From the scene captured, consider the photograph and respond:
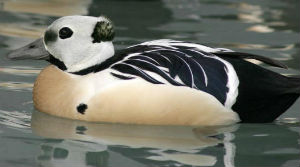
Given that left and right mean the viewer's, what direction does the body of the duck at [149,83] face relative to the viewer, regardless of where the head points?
facing to the left of the viewer
